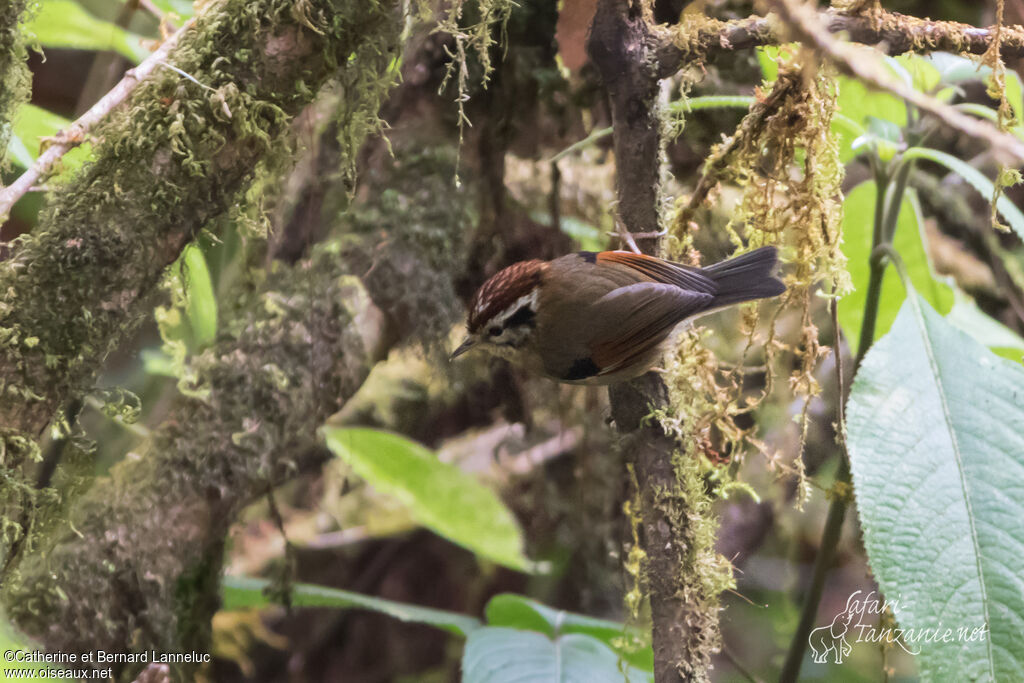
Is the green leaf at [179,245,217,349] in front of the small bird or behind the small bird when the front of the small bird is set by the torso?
in front

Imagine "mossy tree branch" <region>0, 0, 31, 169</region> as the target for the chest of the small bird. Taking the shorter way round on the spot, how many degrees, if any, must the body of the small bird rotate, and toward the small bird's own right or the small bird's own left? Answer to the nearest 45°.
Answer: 0° — it already faces it

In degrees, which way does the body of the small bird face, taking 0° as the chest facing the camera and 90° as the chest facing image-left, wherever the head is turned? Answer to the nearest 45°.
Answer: approximately 90°

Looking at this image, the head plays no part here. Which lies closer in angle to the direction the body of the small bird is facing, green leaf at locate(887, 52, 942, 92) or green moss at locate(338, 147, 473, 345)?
the green moss

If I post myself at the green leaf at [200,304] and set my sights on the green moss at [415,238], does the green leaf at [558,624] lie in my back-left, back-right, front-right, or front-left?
front-right

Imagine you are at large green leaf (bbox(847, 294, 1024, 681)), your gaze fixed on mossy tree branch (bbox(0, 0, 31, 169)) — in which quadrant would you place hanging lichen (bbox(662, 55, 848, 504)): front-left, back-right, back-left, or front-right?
front-right

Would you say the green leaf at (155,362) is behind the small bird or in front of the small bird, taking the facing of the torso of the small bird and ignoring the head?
in front
